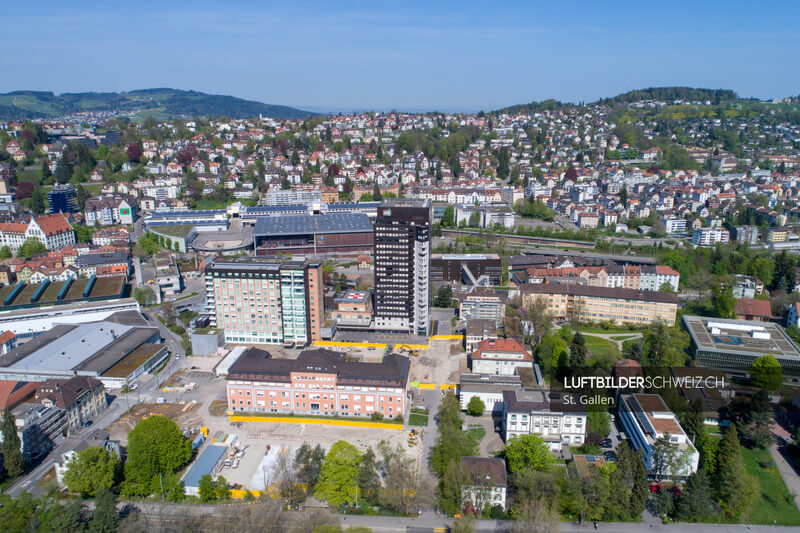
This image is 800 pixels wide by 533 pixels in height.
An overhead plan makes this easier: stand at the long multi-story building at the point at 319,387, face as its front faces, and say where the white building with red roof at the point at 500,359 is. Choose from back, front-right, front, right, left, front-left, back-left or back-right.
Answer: left

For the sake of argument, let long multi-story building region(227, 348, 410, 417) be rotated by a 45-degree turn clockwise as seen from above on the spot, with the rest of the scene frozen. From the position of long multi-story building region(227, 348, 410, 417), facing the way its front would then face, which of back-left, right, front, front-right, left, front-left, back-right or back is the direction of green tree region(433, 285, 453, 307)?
back

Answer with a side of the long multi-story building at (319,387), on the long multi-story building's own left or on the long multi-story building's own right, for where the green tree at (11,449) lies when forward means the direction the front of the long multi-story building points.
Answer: on the long multi-story building's own right

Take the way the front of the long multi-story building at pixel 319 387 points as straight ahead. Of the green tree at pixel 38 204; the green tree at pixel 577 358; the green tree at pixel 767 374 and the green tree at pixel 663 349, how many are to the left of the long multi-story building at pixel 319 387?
3

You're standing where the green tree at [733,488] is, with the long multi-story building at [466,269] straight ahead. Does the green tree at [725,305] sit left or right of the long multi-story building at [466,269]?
right

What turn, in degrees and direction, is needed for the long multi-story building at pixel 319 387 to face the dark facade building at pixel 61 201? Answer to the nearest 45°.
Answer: approximately 135° to its right

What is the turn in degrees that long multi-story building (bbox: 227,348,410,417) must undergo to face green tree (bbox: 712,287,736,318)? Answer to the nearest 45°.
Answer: approximately 90° to its left

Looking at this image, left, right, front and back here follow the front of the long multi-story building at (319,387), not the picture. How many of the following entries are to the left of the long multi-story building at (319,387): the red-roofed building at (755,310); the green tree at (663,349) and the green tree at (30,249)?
2

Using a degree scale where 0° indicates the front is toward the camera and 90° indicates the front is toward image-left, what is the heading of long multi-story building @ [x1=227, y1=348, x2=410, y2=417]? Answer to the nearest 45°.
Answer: approximately 0°

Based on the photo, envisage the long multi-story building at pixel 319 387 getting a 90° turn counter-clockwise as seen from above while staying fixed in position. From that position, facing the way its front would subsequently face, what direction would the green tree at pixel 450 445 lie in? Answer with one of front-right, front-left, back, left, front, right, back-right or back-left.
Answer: front-right

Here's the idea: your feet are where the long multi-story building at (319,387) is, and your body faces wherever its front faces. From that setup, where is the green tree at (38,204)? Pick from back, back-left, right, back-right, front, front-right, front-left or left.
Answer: back-right

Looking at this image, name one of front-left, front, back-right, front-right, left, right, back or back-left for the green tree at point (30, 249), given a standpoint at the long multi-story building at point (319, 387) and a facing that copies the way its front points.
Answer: back-right

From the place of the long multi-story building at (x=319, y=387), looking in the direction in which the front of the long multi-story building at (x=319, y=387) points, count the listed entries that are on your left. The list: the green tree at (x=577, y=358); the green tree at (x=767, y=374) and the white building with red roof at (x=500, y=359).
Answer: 3

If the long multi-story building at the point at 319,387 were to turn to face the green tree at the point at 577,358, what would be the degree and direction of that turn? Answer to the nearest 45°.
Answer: approximately 90° to its left

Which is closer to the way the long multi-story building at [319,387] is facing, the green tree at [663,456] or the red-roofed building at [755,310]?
the green tree

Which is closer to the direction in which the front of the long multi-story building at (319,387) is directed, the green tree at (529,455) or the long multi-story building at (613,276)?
the green tree

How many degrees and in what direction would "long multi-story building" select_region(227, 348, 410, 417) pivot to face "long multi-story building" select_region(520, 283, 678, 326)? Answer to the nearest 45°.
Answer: approximately 135° to its left
